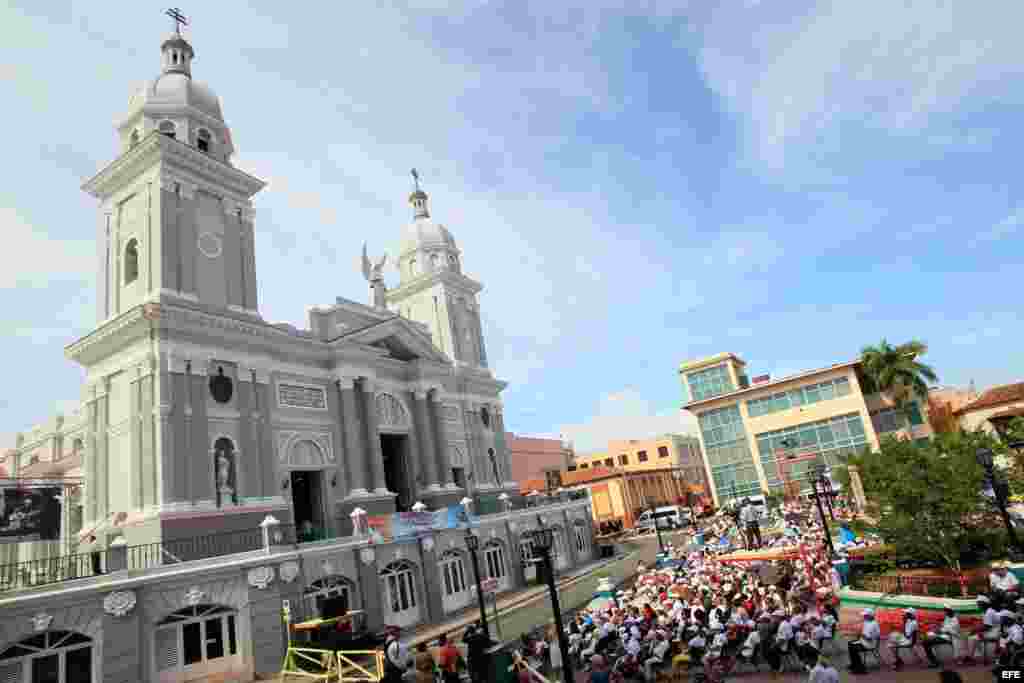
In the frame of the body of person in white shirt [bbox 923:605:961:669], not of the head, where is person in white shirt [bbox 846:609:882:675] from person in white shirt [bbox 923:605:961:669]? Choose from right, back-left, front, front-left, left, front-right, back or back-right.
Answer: front

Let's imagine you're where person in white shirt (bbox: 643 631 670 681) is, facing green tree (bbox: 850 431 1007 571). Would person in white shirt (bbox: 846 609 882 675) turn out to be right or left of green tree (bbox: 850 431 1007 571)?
right

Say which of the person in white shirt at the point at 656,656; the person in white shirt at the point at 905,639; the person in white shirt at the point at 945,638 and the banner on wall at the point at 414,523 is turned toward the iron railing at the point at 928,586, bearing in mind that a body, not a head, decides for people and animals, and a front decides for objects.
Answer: the banner on wall

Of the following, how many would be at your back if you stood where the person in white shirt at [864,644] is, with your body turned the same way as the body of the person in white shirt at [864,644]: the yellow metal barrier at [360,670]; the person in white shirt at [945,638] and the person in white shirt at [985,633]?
2

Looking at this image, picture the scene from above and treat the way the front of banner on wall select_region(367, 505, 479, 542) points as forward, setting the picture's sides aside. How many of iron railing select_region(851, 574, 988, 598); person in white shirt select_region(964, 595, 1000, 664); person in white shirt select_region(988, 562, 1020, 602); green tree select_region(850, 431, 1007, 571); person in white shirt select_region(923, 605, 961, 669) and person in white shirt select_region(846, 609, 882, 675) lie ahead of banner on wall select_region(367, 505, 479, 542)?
6

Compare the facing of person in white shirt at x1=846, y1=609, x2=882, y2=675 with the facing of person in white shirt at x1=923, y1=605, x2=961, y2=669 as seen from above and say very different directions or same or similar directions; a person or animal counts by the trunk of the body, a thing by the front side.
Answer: same or similar directions

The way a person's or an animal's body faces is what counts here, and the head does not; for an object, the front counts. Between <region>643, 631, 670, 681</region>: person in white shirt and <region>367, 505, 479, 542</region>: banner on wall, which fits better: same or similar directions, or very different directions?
very different directions

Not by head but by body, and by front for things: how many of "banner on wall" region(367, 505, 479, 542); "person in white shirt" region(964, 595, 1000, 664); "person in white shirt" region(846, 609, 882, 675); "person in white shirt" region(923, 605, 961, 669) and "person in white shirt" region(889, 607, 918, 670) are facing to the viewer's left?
4

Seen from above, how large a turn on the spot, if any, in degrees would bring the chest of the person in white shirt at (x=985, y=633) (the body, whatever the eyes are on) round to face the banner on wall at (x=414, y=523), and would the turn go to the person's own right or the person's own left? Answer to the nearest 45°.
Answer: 0° — they already face it

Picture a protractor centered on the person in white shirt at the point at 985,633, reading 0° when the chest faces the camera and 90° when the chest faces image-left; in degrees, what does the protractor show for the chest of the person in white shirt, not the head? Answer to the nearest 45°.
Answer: approximately 90°

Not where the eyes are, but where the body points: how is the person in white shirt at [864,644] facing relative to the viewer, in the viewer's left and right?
facing to the left of the viewer

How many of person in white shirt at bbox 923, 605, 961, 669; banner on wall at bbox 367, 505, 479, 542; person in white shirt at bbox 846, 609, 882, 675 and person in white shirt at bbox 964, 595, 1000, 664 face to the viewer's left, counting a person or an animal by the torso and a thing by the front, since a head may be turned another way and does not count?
3

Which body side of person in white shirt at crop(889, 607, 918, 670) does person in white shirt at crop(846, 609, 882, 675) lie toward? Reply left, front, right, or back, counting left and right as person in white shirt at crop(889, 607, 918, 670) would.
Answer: front

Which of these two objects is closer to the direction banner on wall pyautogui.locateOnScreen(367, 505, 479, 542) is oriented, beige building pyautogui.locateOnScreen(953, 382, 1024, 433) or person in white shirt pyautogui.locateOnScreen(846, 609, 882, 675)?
the person in white shirt

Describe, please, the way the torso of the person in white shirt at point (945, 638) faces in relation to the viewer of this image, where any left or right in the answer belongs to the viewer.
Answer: facing to the left of the viewer

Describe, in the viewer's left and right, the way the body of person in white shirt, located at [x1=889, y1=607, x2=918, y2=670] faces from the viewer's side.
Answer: facing to the left of the viewer

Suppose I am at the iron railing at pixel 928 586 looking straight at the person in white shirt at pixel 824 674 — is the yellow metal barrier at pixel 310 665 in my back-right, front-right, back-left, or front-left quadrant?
front-right

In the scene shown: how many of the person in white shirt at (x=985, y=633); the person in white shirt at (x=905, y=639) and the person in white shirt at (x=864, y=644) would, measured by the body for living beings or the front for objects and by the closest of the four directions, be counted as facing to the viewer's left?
3

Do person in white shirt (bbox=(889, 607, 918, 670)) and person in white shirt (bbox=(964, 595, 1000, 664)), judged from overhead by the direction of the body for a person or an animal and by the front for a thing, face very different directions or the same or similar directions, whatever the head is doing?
same or similar directions

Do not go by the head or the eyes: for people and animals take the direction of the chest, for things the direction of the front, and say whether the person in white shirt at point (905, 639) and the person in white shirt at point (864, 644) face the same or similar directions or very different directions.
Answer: same or similar directions
